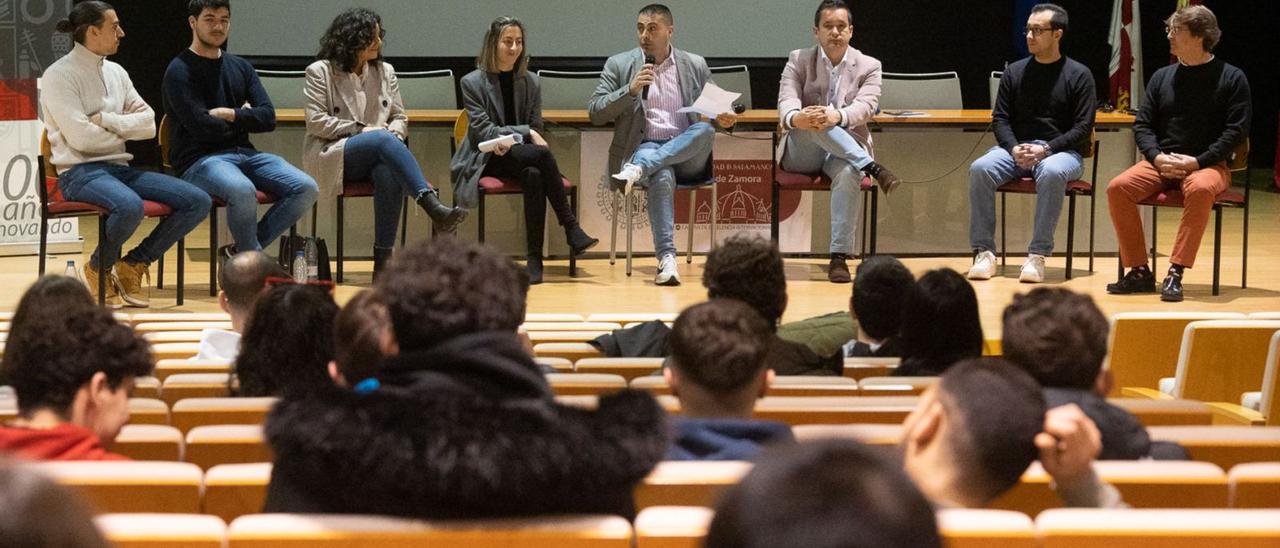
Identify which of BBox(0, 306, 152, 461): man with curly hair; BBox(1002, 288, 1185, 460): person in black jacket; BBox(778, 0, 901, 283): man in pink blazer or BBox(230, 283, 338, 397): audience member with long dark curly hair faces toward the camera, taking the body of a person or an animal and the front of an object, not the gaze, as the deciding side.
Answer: the man in pink blazer

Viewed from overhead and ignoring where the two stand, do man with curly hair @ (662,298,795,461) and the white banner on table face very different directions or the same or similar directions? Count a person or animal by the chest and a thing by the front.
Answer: very different directions

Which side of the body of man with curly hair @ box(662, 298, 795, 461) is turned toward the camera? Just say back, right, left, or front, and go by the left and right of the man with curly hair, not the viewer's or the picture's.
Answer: back

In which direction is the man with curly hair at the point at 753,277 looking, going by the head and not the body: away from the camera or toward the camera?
away from the camera

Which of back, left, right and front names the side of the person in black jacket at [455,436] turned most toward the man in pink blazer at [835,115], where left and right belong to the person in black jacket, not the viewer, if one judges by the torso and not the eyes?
front

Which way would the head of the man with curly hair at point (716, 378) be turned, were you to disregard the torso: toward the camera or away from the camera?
away from the camera

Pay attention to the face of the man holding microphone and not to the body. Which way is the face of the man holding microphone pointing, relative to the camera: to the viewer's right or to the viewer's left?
to the viewer's left

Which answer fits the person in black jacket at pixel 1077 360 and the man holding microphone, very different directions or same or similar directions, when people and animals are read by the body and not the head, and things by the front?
very different directions

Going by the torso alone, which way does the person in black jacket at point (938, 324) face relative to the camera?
away from the camera

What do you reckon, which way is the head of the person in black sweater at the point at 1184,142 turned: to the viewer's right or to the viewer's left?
to the viewer's left

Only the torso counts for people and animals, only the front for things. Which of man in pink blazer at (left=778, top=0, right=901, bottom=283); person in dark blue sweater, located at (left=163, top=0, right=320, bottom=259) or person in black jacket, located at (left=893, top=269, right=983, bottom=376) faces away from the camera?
person in black jacket, located at (left=893, top=269, right=983, bottom=376)

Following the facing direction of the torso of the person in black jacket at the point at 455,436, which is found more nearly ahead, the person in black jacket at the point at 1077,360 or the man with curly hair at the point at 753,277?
the man with curly hair

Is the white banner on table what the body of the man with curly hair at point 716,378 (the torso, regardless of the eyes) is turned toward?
yes

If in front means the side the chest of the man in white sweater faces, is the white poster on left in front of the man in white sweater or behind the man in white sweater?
behind

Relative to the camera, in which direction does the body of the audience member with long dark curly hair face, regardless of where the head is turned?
away from the camera
